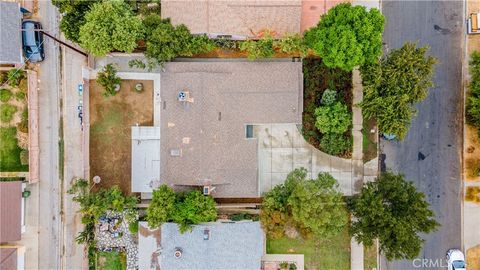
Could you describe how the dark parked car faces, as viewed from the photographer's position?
facing the viewer

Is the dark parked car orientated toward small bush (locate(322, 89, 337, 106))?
no

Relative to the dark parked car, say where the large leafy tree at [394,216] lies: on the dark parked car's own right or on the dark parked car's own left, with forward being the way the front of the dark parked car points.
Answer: on the dark parked car's own left

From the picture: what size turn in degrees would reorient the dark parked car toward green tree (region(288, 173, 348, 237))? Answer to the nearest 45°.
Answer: approximately 45° to its left

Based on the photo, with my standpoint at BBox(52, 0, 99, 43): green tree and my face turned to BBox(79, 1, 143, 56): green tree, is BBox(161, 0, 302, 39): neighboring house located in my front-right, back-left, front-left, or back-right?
front-left

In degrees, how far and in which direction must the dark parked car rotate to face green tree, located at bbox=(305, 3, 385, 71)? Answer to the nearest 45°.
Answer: approximately 45° to its left

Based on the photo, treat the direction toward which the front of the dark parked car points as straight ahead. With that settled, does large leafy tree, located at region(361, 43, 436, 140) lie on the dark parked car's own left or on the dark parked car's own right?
on the dark parked car's own left

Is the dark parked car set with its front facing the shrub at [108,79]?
no
